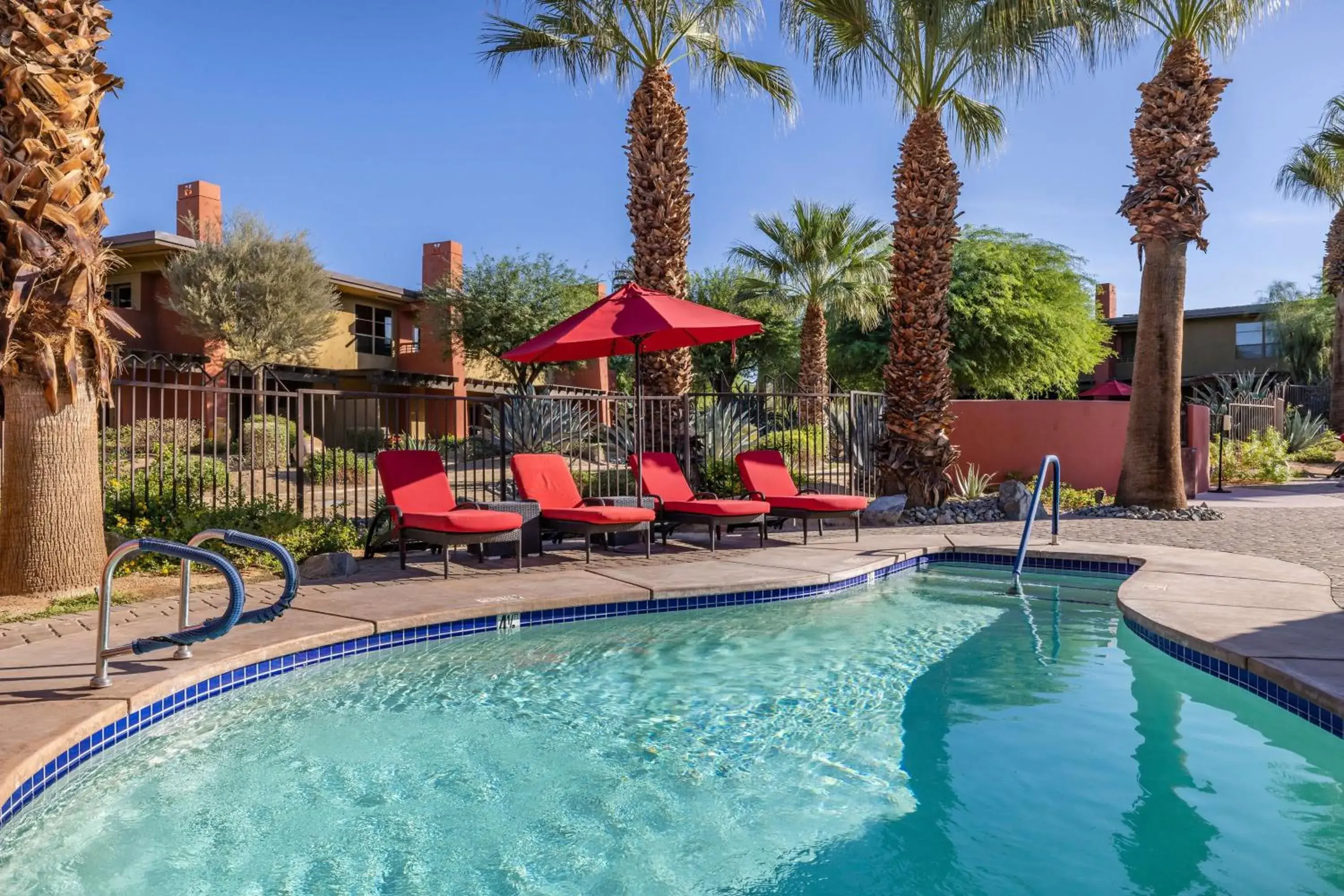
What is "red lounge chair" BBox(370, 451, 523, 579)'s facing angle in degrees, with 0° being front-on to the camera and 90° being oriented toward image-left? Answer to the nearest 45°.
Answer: approximately 315°

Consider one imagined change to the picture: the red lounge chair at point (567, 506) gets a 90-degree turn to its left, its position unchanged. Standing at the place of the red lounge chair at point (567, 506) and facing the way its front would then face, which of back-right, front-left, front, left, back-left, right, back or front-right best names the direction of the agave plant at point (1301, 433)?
front

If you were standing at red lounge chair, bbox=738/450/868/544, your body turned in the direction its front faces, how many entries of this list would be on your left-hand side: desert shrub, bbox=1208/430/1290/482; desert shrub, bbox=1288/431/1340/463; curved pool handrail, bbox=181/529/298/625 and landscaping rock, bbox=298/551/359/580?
2

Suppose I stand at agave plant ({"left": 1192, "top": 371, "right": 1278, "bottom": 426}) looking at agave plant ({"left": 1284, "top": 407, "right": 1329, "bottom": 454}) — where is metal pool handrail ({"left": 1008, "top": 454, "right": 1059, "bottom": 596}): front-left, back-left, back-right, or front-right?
front-right

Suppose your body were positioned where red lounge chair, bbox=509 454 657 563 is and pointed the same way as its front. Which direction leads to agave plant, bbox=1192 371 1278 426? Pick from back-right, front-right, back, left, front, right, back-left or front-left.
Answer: left

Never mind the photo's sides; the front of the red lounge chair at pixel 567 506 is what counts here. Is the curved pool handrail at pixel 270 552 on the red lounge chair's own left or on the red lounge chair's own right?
on the red lounge chair's own right

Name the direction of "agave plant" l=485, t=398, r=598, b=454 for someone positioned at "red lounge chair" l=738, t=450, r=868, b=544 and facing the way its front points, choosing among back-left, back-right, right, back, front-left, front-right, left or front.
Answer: back

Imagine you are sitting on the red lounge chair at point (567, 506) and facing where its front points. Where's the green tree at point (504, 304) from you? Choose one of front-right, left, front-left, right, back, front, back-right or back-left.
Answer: back-left

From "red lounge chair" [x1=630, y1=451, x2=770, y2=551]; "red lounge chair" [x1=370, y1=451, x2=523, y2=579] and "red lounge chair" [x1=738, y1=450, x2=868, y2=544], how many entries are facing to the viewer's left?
0

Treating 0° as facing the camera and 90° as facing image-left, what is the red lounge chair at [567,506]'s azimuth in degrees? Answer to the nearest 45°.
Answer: approximately 315°
